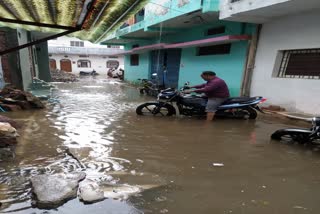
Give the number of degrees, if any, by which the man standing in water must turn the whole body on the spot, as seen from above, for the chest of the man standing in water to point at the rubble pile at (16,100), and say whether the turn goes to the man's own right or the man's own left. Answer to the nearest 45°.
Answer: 0° — they already face it

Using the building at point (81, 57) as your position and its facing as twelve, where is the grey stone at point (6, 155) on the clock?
The grey stone is roughly at 12 o'clock from the building.

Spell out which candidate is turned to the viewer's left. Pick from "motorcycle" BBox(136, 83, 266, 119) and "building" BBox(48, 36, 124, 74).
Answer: the motorcycle

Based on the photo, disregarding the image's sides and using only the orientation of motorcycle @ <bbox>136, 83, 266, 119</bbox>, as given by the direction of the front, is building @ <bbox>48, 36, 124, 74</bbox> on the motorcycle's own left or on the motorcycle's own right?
on the motorcycle's own right

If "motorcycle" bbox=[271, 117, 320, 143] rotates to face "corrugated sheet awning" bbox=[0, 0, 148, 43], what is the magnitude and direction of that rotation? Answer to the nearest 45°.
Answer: approximately 45° to its left

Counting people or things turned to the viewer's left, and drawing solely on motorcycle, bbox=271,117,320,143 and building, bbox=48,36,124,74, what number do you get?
1

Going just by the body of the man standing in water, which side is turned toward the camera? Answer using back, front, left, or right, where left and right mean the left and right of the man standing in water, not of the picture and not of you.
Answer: left

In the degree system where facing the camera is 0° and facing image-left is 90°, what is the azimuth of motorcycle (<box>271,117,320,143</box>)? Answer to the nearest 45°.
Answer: approximately 90°

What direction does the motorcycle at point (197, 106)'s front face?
to the viewer's left
